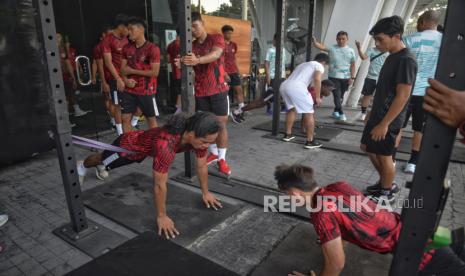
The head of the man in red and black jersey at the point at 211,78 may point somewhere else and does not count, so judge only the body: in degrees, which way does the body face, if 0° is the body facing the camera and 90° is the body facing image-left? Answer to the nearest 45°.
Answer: approximately 45°

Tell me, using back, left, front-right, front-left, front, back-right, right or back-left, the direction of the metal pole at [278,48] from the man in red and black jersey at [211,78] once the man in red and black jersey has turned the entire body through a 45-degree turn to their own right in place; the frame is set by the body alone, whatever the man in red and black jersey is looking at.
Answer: back-right

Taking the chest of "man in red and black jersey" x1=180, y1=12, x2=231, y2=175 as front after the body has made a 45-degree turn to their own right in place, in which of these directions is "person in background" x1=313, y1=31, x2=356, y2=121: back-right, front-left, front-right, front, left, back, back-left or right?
back-right

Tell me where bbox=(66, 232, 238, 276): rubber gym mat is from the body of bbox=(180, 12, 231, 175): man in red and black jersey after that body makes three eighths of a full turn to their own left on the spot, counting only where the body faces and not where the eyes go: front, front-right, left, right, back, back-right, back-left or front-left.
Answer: right

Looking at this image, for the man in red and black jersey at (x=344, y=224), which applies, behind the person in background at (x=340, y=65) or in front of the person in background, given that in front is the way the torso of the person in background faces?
in front

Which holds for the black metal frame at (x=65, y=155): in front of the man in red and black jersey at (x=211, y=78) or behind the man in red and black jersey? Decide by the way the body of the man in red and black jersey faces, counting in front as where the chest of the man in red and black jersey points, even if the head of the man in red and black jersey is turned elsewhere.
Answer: in front

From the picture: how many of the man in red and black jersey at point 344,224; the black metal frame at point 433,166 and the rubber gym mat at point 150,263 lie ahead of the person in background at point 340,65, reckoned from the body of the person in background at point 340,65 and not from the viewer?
3

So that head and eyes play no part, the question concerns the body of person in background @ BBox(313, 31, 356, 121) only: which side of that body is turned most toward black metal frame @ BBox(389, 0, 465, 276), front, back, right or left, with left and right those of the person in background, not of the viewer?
front
